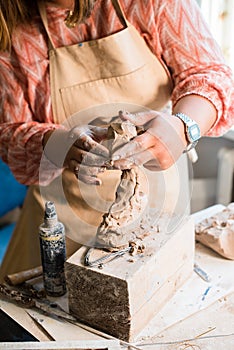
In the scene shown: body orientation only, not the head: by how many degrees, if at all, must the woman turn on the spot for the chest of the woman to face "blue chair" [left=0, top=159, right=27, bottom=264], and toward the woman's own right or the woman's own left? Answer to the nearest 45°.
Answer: approximately 135° to the woman's own right

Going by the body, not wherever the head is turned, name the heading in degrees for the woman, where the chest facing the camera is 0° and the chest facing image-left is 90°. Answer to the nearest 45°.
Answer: approximately 0°
